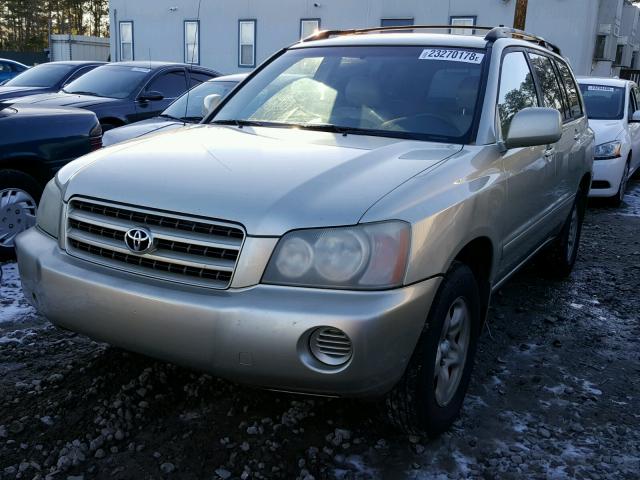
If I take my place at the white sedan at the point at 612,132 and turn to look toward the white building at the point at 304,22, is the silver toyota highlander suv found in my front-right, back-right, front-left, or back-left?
back-left

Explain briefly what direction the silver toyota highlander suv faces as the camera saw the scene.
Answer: facing the viewer and to the left of the viewer

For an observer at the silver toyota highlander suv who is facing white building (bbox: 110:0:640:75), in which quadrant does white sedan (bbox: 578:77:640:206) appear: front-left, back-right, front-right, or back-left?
front-right

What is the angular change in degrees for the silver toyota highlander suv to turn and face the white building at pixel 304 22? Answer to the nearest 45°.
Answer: approximately 135° to its right

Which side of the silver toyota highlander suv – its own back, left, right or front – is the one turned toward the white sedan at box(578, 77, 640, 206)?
back
